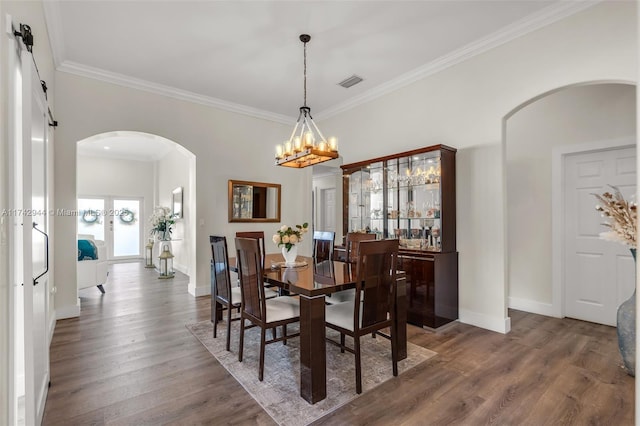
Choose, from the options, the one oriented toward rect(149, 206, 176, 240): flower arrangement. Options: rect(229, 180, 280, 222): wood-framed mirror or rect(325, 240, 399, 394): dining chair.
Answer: the dining chair

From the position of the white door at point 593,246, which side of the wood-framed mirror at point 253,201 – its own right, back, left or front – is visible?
front

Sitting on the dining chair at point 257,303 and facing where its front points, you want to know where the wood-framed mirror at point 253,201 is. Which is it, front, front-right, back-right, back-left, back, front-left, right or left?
front-left

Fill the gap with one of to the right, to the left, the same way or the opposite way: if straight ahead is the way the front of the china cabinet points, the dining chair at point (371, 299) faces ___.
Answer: to the right

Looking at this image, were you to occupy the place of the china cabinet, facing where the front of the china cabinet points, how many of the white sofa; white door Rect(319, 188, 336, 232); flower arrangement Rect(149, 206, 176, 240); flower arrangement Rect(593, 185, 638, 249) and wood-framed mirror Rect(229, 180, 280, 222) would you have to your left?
1

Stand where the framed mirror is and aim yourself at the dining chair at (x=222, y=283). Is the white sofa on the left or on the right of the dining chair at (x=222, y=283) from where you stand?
right

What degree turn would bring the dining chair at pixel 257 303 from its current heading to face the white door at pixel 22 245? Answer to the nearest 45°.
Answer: approximately 180°

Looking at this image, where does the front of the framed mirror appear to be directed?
to the viewer's left

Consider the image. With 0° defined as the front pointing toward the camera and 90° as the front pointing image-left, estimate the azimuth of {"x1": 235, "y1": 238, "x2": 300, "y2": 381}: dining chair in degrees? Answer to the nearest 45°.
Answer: approximately 225°

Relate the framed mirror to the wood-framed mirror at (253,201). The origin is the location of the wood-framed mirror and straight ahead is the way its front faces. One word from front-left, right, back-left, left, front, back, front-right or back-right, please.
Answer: back

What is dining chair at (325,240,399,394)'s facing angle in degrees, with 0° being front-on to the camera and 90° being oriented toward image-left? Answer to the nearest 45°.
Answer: approximately 135°

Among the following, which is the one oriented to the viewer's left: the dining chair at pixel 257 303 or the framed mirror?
the framed mirror
